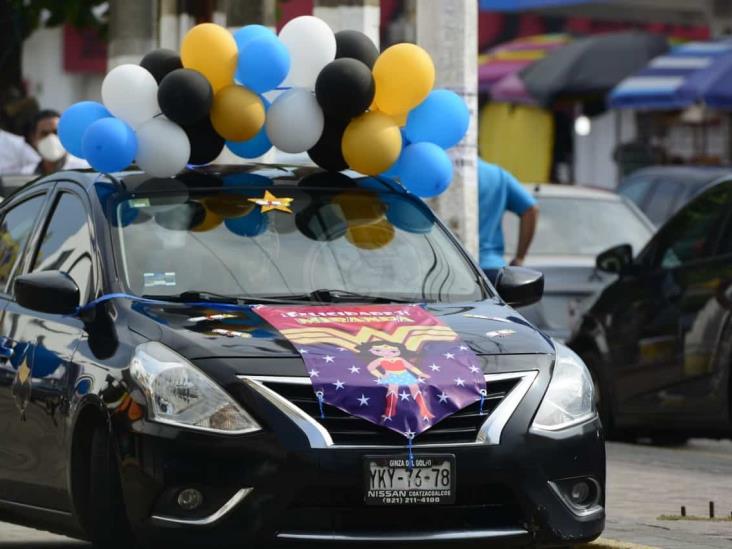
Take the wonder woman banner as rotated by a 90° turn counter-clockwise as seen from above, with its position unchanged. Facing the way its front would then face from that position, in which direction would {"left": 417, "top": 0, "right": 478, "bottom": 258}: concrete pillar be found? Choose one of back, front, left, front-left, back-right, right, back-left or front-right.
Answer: left

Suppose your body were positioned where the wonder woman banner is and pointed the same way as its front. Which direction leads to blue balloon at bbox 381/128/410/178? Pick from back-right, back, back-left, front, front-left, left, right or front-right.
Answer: back

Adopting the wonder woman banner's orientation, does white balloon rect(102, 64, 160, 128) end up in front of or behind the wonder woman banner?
behind

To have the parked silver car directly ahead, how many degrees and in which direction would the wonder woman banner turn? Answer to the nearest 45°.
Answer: approximately 180°

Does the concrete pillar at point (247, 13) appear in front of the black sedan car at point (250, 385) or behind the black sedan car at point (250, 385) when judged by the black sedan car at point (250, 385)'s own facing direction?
behind
